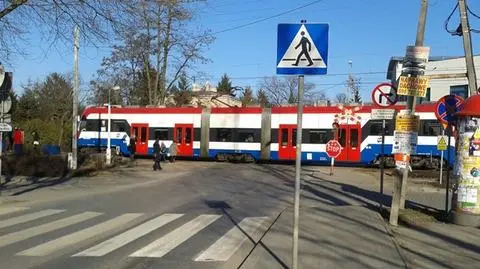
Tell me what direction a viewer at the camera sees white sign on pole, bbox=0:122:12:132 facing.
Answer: facing the viewer

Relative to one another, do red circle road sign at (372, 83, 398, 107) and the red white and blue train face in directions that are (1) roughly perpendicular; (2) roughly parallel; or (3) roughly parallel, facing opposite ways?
roughly perpendicular

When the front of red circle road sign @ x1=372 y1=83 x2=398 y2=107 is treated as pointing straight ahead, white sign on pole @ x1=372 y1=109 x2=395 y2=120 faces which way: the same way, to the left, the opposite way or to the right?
the same way

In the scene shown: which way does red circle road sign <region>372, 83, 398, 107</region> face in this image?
toward the camera

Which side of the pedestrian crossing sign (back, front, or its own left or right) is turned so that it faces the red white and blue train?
back

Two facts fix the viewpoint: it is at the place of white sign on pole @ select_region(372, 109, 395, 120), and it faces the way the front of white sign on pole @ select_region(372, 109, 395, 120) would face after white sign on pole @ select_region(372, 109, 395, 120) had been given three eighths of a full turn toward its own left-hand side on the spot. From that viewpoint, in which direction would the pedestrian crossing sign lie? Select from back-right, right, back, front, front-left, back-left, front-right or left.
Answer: back-right

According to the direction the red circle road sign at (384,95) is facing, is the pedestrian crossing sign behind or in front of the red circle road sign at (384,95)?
in front
